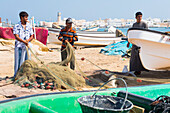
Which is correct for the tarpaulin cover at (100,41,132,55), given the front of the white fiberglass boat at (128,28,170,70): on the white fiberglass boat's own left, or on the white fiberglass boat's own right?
on the white fiberglass boat's own right

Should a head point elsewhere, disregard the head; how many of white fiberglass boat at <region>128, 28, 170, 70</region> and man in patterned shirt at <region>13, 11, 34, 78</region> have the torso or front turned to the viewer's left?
1

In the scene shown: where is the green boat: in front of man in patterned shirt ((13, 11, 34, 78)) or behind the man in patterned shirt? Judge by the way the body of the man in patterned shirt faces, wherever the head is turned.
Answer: in front

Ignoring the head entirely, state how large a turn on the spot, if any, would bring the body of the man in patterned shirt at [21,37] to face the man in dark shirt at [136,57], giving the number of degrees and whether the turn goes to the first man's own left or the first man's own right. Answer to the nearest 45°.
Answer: approximately 45° to the first man's own left

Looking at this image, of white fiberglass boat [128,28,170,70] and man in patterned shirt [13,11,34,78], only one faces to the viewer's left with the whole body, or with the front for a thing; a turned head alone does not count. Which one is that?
the white fiberglass boat

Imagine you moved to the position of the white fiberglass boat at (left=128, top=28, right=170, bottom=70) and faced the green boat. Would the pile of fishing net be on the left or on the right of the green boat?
right

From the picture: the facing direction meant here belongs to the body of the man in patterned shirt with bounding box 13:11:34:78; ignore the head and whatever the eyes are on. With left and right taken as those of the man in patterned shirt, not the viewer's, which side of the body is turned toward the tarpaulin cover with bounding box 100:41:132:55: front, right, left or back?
left

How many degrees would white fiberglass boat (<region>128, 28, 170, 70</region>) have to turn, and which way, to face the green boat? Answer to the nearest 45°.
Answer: approximately 90° to its left

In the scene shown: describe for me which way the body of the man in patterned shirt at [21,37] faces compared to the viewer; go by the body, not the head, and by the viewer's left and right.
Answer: facing the viewer and to the right of the viewer

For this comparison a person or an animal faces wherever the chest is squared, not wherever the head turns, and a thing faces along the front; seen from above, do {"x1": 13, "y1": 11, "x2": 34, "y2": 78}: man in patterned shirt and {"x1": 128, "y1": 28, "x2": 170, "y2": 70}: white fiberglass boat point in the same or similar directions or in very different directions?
very different directions

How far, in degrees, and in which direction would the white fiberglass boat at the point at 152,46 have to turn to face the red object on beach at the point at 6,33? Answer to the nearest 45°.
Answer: approximately 45° to its right

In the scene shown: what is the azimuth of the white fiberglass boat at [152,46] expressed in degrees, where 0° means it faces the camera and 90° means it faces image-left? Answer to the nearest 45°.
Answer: approximately 90°

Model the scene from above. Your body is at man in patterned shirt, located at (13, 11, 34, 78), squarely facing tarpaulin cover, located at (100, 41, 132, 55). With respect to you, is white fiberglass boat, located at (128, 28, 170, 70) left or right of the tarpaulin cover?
right

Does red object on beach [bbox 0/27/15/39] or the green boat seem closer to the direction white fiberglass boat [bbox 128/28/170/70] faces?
the red object on beach
